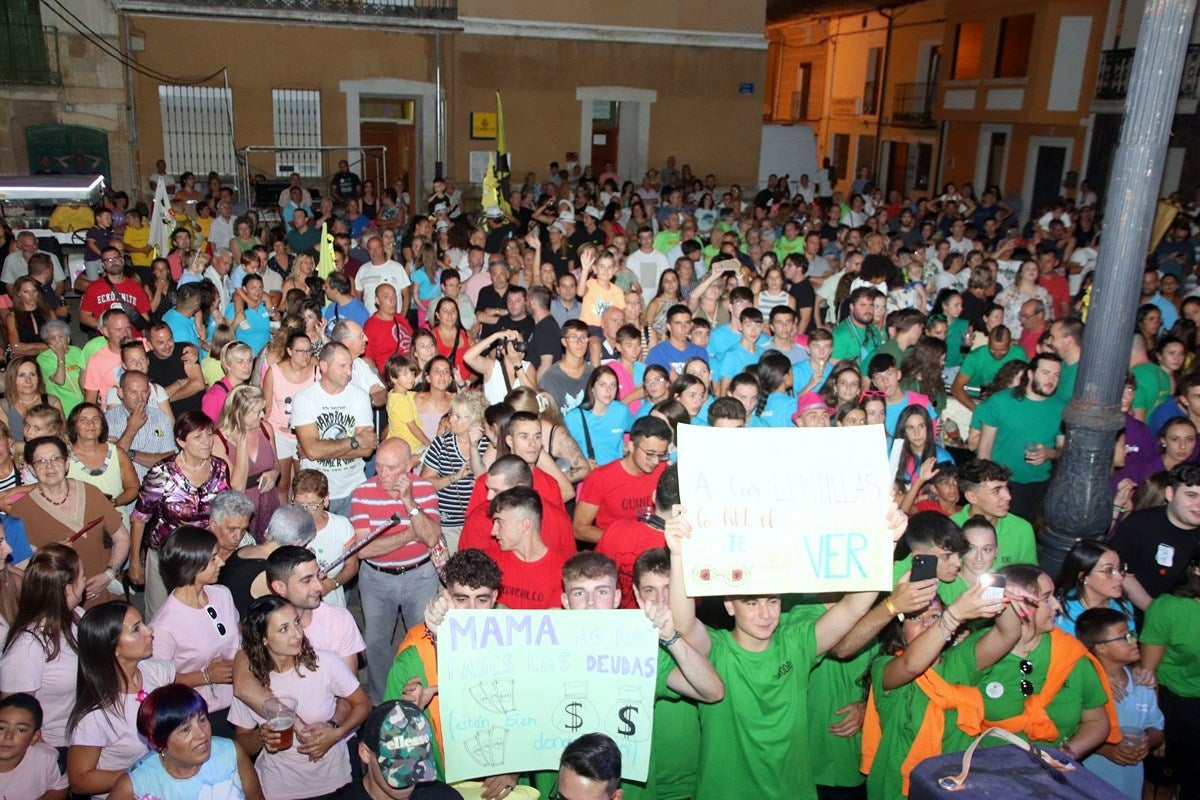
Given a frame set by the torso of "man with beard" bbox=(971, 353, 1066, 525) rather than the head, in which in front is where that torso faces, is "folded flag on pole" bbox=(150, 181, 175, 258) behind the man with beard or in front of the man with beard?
behind

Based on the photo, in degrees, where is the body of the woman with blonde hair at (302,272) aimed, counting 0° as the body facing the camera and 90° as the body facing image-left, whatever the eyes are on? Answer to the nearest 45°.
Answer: approximately 315°

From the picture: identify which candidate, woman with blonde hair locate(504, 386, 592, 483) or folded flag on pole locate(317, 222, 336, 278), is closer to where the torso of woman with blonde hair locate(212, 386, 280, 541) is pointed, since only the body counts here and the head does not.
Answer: the woman with blonde hair

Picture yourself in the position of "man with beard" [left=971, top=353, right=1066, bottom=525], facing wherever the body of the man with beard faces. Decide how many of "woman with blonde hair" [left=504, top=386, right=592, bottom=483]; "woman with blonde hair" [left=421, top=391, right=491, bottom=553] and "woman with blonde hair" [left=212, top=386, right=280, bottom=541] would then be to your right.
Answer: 3

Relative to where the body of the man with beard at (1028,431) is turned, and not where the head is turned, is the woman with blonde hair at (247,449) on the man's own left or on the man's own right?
on the man's own right

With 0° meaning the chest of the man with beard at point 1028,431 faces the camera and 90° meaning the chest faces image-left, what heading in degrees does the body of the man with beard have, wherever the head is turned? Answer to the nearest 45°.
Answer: approximately 315°

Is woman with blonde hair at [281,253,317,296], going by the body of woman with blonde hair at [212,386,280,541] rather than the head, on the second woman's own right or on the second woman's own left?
on the second woman's own left

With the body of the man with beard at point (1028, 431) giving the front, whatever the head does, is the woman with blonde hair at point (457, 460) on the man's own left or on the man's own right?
on the man's own right

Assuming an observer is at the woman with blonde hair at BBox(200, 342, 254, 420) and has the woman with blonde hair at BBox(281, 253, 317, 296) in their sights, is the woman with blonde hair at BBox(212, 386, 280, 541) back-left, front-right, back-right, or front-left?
back-right

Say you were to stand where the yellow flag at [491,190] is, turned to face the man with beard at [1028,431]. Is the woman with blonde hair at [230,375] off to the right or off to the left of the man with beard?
right
